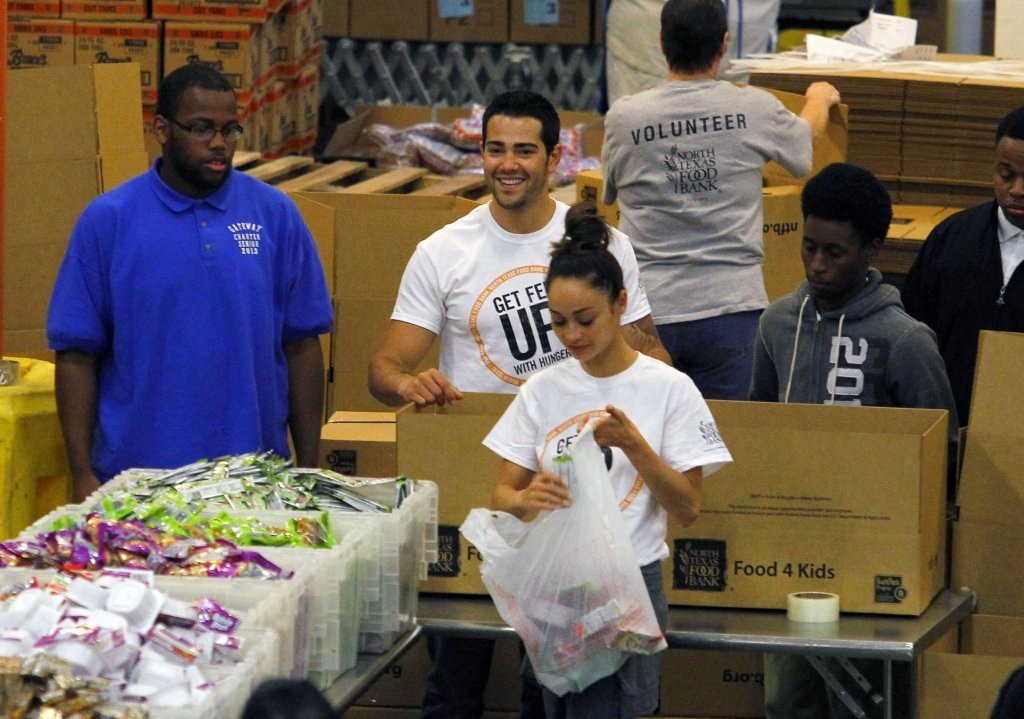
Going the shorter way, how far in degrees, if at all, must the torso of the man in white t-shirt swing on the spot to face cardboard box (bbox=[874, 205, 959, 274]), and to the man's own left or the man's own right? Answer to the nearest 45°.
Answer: approximately 135° to the man's own left

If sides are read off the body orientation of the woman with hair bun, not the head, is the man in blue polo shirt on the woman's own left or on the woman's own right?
on the woman's own right

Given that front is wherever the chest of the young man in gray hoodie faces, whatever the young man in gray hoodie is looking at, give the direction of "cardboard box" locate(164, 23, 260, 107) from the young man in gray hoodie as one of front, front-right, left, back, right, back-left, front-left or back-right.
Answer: right

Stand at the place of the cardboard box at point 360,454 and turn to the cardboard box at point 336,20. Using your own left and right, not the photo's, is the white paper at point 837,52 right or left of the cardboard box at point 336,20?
right

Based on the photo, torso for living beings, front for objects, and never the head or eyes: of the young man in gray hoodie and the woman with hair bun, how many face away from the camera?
0

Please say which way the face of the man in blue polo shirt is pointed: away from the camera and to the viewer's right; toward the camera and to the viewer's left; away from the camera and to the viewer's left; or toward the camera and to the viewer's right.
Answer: toward the camera and to the viewer's right

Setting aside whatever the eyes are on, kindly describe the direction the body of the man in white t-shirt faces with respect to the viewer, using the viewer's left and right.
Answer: facing the viewer

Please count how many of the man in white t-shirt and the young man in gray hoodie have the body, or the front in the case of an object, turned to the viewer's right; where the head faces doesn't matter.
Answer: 0

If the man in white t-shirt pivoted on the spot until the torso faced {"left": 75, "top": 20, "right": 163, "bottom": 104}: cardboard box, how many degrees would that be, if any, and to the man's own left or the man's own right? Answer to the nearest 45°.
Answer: approximately 135° to the man's own right

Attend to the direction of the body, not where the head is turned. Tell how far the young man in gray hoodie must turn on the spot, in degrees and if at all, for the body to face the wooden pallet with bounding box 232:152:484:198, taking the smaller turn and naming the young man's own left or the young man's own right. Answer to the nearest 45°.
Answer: approximately 90° to the young man's own right

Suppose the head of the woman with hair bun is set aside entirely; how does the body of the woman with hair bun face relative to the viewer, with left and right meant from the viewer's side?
facing the viewer and to the left of the viewer

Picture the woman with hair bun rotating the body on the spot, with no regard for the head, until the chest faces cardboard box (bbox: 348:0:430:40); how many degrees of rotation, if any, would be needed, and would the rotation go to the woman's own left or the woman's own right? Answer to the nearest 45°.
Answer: approximately 135° to the woman's own right
